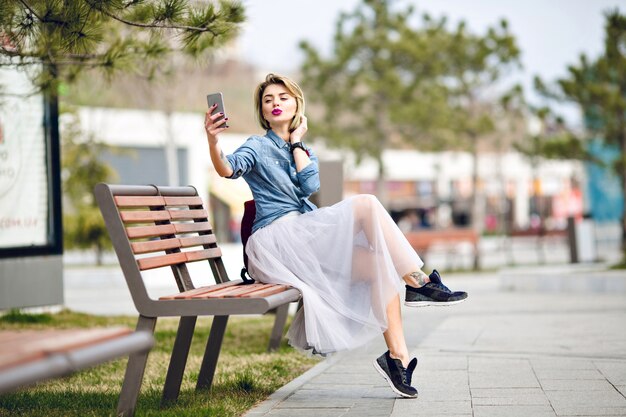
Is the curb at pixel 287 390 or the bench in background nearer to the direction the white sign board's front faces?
the curb

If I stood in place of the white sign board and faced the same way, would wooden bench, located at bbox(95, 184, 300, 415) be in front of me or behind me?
in front

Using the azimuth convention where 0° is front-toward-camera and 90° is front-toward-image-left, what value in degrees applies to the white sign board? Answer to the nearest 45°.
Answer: approximately 0°

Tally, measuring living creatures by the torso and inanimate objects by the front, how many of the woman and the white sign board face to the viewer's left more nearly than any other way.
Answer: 0

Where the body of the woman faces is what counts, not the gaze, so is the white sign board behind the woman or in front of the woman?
behind

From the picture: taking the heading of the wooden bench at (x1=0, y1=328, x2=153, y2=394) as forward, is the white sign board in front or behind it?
behind

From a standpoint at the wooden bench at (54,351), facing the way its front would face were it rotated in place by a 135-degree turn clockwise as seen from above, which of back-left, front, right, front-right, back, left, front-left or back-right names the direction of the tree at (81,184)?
right

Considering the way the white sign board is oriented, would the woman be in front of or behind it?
in front
